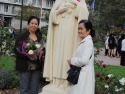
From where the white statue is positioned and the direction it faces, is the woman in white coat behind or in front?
in front

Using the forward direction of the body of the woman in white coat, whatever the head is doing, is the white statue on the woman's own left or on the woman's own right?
on the woman's own right

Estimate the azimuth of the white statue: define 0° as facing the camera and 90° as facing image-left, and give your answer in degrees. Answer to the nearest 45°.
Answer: approximately 0°

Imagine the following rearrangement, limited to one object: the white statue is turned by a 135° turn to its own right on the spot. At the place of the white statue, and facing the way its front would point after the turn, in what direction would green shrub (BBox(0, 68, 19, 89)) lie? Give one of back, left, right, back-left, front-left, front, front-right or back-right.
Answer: front

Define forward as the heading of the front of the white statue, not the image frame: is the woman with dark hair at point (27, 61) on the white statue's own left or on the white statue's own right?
on the white statue's own right

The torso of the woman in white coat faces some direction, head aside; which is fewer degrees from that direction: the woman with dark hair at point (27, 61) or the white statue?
the woman with dark hair

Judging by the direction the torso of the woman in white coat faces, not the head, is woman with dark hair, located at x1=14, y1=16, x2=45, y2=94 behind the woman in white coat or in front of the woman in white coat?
in front

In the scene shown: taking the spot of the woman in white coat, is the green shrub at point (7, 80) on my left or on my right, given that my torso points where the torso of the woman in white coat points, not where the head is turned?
on my right
